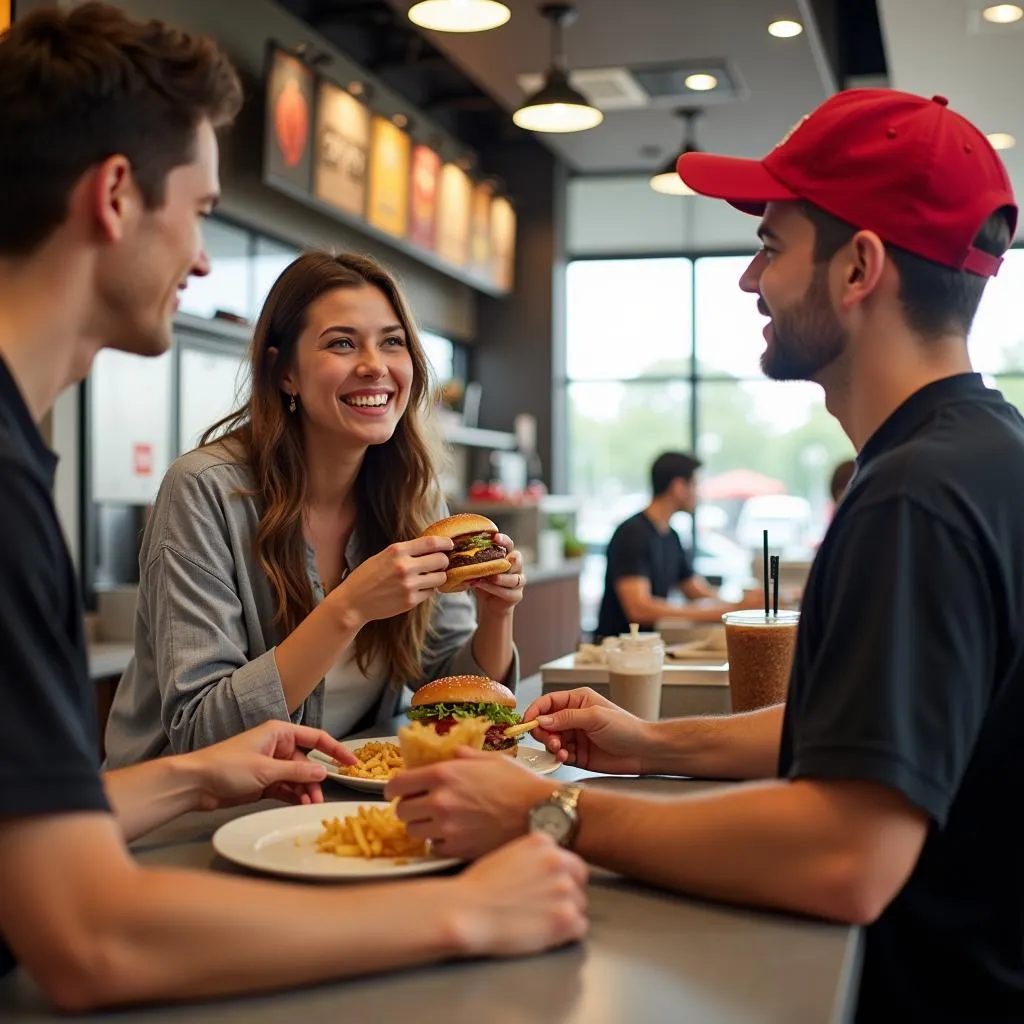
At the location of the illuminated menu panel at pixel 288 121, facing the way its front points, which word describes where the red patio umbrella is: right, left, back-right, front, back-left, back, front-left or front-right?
left

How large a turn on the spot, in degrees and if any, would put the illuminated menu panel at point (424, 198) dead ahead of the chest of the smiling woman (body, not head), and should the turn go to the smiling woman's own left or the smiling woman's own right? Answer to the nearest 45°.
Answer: approximately 135° to the smiling woman's own left

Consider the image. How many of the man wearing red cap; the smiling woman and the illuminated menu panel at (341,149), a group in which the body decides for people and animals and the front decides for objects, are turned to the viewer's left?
1

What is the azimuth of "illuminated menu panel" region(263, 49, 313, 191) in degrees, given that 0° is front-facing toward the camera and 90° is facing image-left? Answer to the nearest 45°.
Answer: approximately 315°

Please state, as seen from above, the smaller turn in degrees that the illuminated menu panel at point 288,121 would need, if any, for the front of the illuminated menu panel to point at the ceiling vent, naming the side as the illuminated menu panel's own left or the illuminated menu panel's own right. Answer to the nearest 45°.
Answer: approximately 90° to the illuminated menu panel's own left

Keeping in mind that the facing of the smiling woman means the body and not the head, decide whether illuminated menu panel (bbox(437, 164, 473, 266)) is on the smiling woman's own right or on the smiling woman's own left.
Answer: on the smiling woman's own left

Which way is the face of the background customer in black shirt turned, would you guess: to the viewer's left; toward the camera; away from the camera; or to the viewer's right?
to the viewer's right

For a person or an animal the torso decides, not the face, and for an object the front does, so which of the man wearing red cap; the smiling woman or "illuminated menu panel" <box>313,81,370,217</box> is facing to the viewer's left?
the man wearing red cap

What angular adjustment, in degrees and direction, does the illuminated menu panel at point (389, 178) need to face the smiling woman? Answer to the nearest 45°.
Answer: approximately 45° to its right

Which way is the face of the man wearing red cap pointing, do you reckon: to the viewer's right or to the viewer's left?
to the viewer's left

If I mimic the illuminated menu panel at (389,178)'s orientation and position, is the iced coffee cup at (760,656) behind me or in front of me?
in front

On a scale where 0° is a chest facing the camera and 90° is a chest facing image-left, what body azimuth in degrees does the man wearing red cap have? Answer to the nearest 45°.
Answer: approximately 90°

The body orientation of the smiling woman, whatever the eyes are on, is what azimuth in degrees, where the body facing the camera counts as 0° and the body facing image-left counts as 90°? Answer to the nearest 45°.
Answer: approximately 315°
